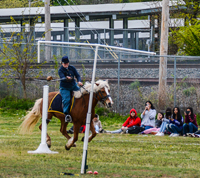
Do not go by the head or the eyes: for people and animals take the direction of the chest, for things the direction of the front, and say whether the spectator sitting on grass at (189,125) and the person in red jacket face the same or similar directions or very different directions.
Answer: same or similar directions

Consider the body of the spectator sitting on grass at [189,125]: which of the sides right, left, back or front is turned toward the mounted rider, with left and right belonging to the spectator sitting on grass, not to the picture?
front

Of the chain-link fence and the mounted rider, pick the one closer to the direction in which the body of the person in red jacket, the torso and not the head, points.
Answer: the mounted rider

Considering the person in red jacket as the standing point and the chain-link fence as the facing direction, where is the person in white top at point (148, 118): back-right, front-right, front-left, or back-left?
front-right

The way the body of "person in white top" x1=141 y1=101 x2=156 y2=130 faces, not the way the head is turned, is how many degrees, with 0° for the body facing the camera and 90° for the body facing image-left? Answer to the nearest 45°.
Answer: approximately 45°

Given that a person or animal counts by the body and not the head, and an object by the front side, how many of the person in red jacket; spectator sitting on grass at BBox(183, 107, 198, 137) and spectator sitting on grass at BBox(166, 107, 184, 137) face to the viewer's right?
0

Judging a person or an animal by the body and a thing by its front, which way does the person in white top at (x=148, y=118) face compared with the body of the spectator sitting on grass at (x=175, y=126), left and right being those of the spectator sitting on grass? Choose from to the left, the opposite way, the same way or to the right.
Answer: the same way

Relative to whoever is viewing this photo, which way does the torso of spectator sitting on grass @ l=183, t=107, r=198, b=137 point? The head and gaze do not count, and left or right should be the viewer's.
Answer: facing the viewer and to the left of the viewer

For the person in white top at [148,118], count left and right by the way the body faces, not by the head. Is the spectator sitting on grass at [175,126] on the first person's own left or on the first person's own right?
on the first person's own left

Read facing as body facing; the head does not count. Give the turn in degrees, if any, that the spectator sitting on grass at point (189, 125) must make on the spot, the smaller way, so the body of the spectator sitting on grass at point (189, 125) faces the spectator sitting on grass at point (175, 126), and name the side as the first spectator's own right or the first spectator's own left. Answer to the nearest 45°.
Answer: approximately 45° to the first spectator's own right

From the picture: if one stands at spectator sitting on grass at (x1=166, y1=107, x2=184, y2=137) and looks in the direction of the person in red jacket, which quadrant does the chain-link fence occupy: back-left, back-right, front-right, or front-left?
front-right

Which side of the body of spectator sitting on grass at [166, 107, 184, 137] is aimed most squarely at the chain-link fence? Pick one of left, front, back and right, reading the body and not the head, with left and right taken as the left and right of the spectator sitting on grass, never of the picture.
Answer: right

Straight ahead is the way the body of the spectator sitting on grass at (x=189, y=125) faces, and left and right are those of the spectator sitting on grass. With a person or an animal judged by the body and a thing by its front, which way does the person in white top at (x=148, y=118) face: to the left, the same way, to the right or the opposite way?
the same way

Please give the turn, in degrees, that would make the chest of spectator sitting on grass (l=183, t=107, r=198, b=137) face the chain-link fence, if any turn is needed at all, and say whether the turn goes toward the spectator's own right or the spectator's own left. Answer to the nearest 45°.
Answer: approximately 90° to the spectator's own right

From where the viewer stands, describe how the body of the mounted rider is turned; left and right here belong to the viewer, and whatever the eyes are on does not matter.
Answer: facing the viewer and to the right of the viewer

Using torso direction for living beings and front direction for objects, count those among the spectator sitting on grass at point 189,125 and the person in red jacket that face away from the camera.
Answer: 0

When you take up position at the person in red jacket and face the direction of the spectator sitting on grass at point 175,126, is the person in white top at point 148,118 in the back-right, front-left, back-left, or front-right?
front-left

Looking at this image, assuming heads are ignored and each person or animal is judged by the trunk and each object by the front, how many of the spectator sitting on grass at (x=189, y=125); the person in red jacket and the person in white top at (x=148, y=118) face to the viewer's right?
0
